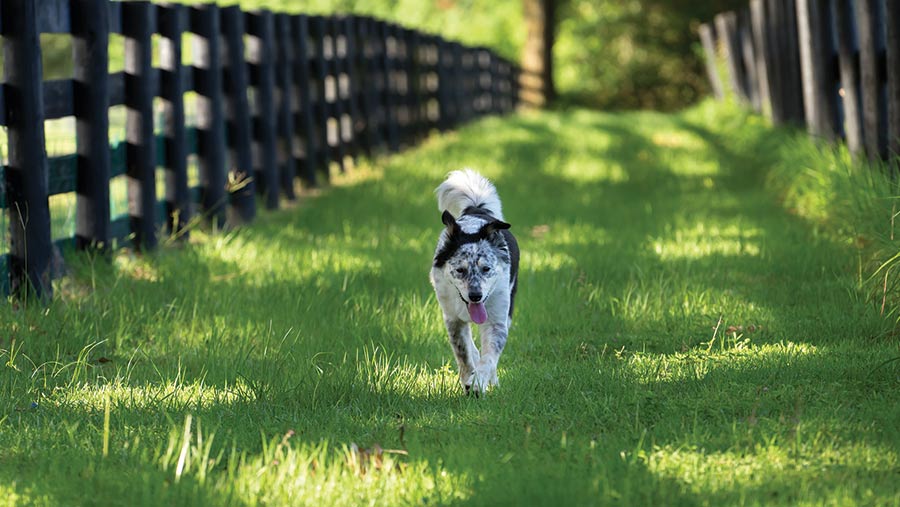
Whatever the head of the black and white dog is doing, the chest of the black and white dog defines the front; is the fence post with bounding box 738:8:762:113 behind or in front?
behind

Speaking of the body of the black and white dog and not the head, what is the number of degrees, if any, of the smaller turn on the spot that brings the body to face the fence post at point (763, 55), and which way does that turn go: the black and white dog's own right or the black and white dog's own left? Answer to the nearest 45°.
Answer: approximately 180°

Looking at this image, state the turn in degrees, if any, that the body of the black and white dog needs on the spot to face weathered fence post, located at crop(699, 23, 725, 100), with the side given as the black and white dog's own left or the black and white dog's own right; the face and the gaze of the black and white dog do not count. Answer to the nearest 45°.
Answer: approximately 180°

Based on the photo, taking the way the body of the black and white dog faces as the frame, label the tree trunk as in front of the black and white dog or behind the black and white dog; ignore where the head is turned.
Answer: behind

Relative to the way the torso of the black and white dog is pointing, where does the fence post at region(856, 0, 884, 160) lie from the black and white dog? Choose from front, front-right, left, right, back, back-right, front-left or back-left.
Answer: back-left

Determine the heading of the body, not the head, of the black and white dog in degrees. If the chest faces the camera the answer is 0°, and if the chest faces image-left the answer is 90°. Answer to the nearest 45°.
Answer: approximately 0°

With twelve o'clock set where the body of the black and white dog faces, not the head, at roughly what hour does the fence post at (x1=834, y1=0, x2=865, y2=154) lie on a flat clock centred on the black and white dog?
The fence post is roughly at 7 o'clock from the black and white dog.
